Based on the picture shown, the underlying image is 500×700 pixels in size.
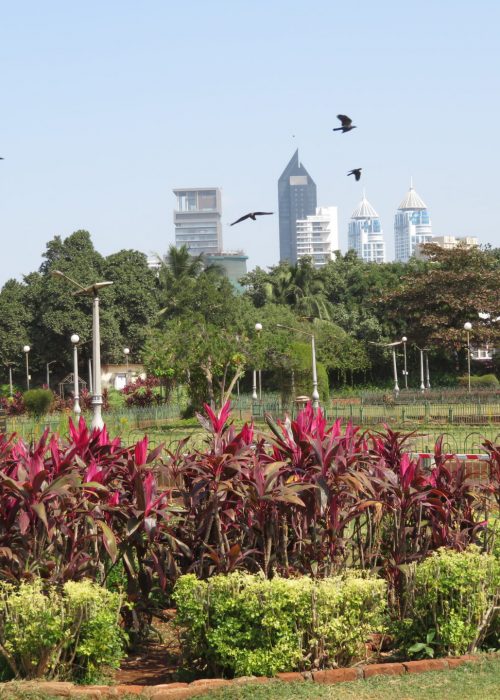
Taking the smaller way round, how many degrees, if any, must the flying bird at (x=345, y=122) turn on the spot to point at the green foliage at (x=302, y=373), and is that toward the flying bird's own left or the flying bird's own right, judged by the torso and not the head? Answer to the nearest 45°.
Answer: approximately 90° to the flying bird's own left

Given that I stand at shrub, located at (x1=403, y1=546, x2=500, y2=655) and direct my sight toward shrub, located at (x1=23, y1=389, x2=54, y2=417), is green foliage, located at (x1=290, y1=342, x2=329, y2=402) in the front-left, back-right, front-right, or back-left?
front-right

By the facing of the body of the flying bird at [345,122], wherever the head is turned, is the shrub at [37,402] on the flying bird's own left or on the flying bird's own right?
on the flying bird's own left
